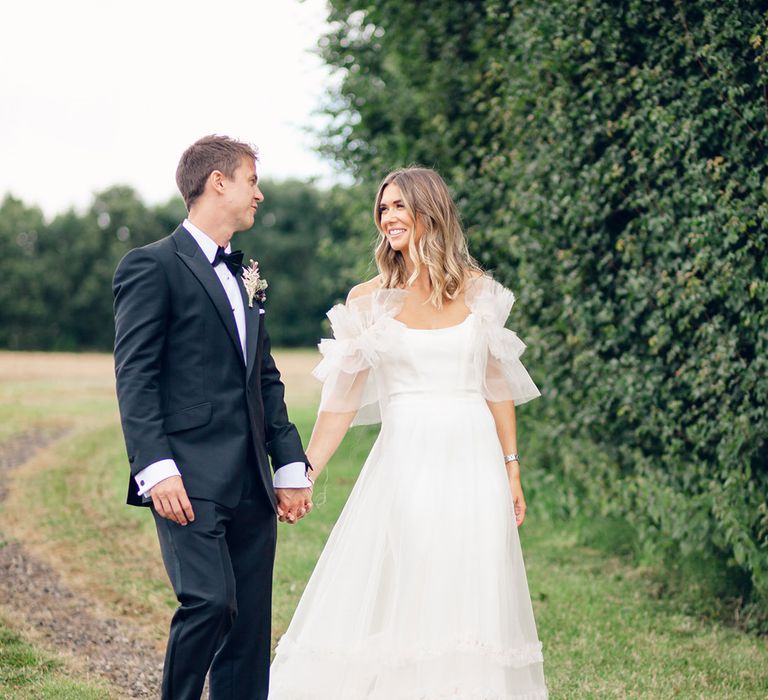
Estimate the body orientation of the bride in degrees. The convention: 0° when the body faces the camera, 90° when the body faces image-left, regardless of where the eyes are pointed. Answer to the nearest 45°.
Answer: approximately 0°

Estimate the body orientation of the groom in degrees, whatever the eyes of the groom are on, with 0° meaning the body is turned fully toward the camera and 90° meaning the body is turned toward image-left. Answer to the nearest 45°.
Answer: approximately 315°

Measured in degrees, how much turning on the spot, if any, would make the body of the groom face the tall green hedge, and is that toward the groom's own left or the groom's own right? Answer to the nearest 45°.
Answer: approximately 90° to the groom's own left

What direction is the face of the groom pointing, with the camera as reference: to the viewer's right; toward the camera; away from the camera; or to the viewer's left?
to the viewer's right

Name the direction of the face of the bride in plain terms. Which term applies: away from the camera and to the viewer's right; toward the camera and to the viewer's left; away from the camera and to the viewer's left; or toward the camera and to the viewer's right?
toward the camera and to the viewer's left
